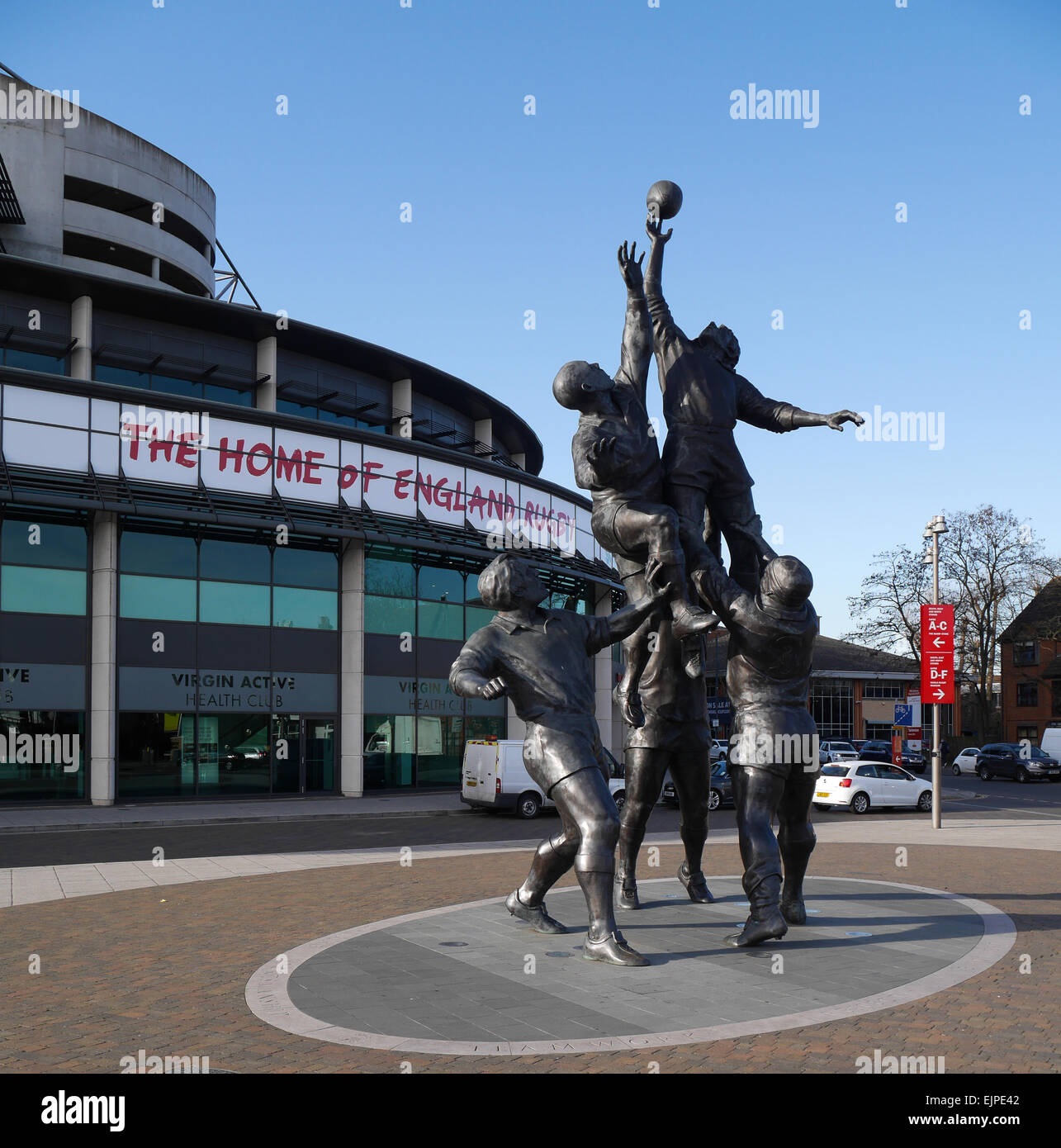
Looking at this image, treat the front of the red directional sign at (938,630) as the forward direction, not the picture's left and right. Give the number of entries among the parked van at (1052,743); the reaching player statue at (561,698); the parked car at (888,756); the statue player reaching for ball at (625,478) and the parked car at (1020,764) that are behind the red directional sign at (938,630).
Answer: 3

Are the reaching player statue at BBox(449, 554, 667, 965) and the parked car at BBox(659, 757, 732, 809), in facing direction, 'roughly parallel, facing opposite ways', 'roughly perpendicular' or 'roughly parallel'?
roughly perpendicular

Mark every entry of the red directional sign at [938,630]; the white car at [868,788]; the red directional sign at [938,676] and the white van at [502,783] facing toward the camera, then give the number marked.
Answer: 2

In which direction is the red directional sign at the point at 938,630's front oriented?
toward the camera

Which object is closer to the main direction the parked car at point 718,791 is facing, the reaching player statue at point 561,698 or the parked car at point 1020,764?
the reaching player statue

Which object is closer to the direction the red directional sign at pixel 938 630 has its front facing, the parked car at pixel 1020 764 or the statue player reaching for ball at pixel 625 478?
the statue player reaching for ball

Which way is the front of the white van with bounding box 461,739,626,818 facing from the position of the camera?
facing away from the viewer and to the right of the viewer

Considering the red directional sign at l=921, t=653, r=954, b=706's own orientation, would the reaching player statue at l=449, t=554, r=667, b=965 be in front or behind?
in front

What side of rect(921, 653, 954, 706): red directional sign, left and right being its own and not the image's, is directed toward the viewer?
front

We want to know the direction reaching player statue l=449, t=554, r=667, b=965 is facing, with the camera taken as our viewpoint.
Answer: facing the viewer and to the right of the viewer

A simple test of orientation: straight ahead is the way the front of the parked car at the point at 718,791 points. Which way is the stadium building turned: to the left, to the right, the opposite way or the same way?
to the left

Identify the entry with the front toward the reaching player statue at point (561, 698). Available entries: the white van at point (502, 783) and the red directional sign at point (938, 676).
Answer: the red directional sign
